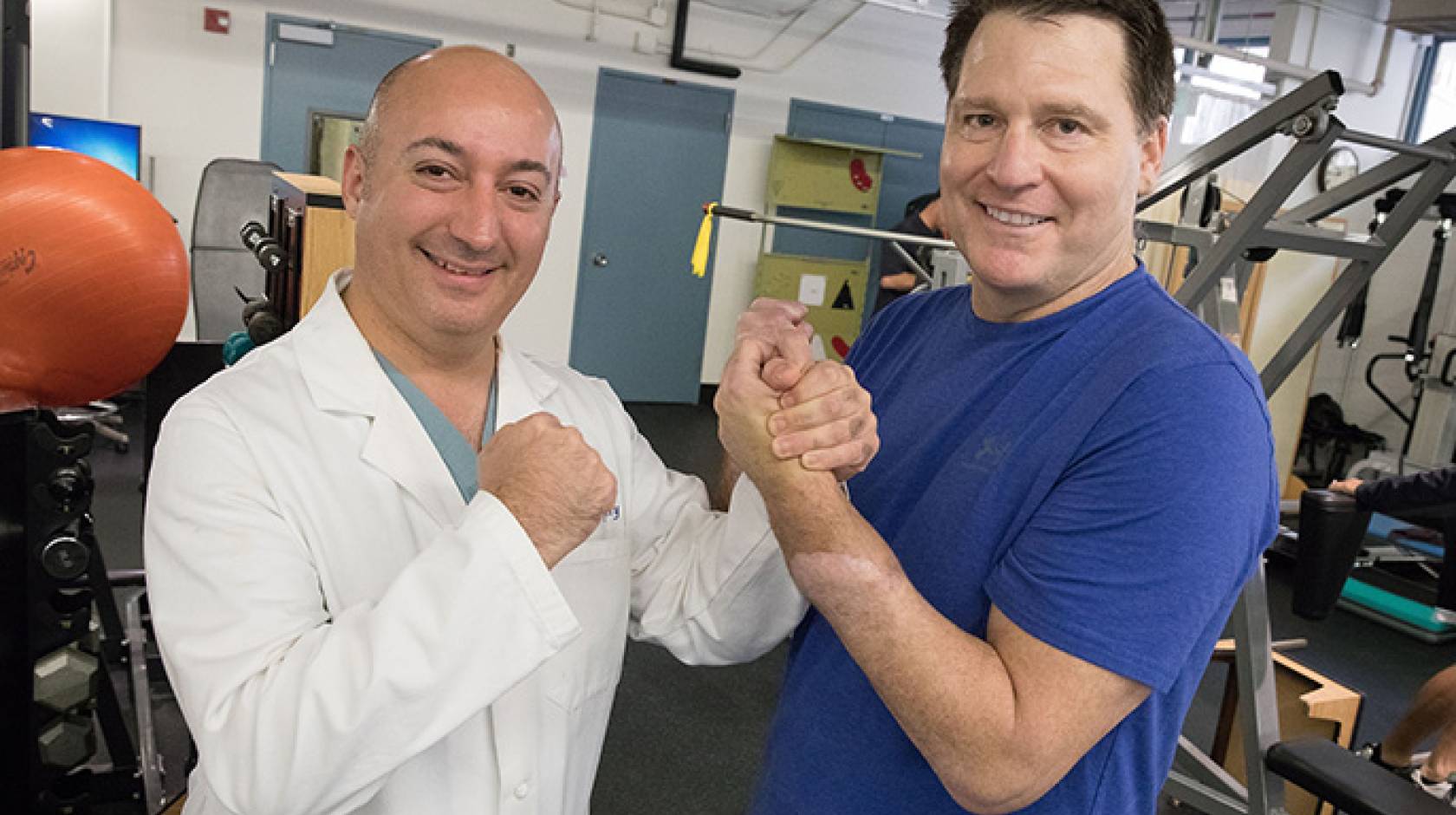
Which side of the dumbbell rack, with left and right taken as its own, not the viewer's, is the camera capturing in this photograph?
right

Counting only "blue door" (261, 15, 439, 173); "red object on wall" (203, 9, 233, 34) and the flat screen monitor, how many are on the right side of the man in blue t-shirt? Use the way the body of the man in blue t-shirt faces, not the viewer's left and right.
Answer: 3

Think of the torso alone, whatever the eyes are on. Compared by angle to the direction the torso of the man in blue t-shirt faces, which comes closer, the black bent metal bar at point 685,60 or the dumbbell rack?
the dumbbell rack

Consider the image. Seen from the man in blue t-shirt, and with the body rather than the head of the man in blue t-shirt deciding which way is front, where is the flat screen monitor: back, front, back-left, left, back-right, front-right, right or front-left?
right

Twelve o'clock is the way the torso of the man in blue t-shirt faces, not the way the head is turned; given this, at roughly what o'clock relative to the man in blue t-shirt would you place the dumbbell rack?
The dumbbell rack is roughly at 2 o'clock from the man in blue t-shirt.

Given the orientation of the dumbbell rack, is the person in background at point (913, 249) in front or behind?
in front

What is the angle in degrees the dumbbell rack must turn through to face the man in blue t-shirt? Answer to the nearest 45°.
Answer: approximately 45° to its left

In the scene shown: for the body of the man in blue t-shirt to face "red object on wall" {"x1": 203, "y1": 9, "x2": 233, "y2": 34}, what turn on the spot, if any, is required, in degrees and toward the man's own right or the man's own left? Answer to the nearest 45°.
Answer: approximately 90° to the man's own right

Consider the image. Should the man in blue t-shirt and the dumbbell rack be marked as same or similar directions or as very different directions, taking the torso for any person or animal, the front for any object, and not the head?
very different directions

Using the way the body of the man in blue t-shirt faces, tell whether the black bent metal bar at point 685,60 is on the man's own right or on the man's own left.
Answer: on the man's own right

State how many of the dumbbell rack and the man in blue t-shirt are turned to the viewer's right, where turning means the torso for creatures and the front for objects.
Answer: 1

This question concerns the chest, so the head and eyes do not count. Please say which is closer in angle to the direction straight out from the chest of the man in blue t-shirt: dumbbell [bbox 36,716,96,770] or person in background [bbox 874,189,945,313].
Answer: the dumbbell
